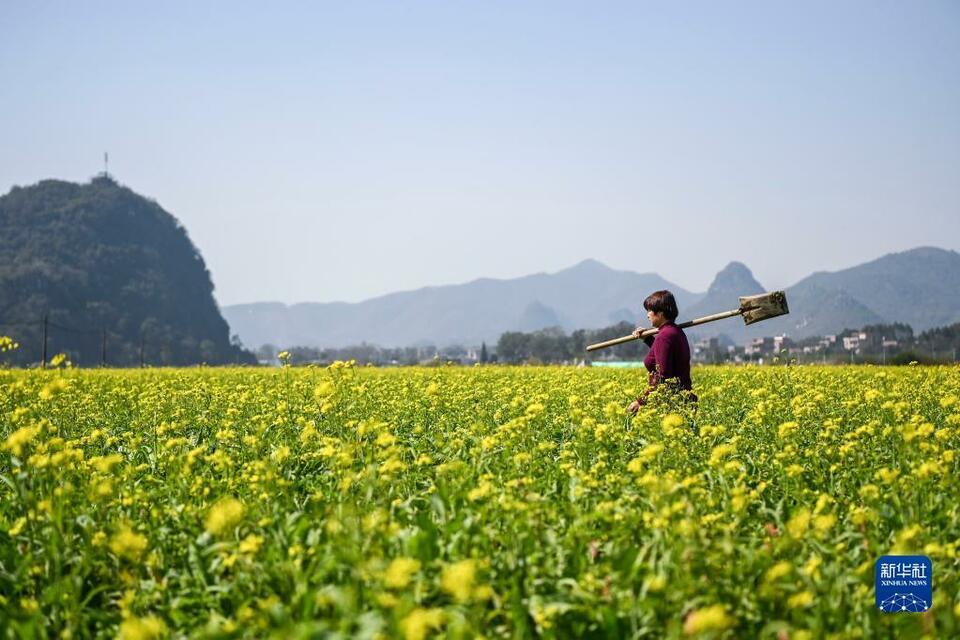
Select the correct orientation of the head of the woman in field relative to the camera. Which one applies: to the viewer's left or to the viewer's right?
to the viewer's left

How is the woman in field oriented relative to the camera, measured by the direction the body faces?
to the viewer's left
